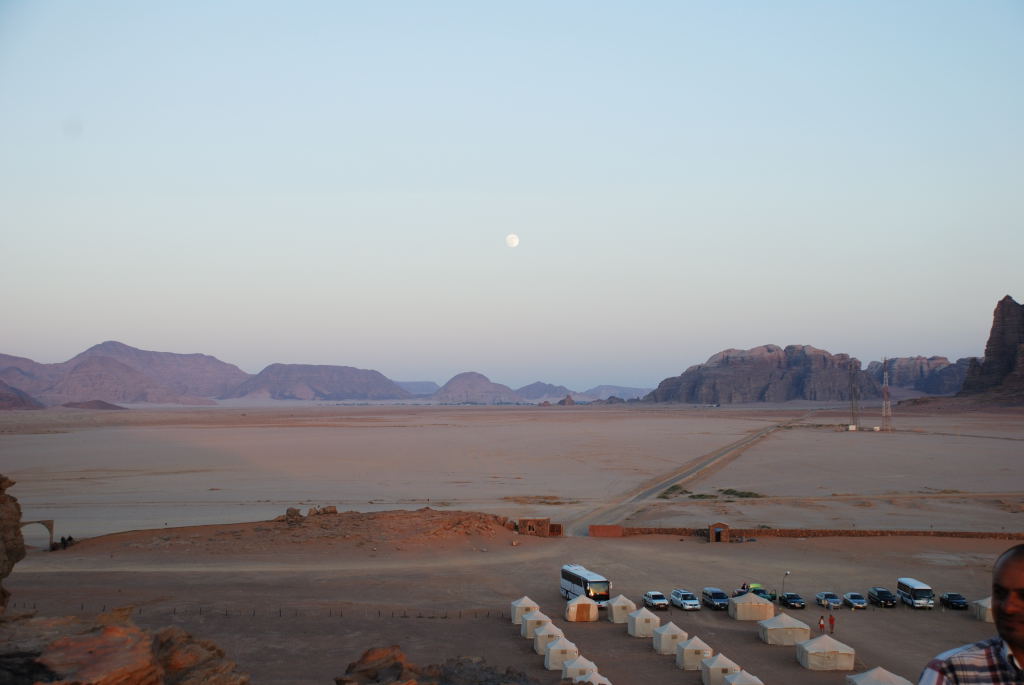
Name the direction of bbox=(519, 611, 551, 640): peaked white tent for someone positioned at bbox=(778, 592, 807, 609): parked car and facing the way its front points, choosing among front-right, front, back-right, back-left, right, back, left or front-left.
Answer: right

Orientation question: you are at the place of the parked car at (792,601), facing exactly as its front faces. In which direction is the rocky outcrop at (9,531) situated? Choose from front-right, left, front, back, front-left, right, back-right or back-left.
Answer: right

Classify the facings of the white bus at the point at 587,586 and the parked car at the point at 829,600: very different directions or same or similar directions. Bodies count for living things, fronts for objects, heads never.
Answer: same or similar directions

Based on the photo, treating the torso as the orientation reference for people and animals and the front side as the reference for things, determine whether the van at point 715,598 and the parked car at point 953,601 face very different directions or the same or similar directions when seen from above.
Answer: same or similar directions

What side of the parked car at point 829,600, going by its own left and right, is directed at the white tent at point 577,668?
right

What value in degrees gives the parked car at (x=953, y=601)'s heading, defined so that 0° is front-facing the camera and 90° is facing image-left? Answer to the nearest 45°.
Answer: approximately 315°

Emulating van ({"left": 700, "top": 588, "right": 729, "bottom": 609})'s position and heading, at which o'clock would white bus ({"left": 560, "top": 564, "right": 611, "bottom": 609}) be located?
The white bus is roughly at 4 o'clock from the van.

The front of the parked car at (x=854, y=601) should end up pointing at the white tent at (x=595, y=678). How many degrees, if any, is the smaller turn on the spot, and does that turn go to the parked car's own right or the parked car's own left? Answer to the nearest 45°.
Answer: approximately 90° to the parked car's own right

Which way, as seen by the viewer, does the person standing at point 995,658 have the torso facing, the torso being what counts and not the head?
toward the camera

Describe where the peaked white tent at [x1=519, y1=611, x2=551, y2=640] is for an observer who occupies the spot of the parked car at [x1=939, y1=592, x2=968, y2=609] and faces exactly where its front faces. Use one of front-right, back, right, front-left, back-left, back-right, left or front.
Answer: right

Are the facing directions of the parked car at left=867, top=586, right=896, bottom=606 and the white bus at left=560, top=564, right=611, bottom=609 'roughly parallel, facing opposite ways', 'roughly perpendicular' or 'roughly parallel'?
roughly parallel

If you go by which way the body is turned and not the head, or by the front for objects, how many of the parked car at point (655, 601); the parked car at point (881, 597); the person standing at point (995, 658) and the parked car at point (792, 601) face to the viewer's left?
0

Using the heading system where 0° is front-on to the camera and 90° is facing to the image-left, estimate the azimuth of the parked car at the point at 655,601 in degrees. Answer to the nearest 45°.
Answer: approximately 315°

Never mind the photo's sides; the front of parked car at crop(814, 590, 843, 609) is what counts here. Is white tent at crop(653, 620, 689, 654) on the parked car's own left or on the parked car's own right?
on the parked car's own right

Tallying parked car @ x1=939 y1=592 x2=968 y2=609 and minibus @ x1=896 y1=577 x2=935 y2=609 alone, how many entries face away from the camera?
0

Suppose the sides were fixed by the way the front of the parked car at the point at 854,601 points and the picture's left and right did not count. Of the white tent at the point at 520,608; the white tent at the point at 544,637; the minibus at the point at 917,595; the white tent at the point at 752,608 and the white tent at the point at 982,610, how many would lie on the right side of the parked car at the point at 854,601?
3

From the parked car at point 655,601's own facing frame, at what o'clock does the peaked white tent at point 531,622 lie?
The peaked white tent is roughly at 3 o'clock from the parked car.
